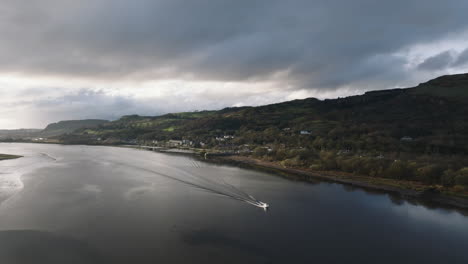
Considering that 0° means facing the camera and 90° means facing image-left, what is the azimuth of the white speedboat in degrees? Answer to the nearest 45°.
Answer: approximately 315°
